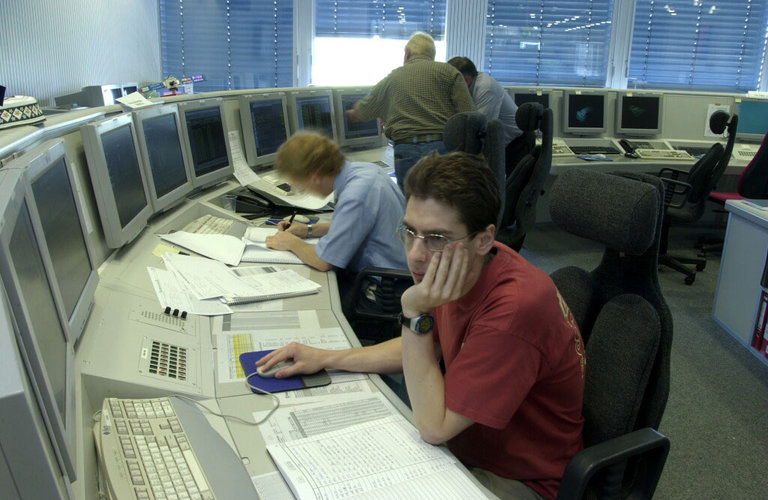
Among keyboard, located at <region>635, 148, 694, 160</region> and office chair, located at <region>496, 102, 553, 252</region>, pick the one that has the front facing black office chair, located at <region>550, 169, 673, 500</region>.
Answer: the keyboard

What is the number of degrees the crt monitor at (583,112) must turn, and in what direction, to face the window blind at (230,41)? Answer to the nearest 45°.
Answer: approximately 90° to its right

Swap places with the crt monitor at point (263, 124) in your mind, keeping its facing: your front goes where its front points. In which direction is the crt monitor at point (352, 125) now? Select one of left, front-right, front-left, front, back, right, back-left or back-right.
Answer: left

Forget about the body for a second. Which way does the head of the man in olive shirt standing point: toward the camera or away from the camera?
away from the camera

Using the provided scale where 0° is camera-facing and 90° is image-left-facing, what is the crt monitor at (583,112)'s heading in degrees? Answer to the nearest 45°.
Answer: approximately 0°

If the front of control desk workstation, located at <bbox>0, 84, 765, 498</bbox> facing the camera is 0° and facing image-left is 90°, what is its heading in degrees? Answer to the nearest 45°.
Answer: approximately 315°

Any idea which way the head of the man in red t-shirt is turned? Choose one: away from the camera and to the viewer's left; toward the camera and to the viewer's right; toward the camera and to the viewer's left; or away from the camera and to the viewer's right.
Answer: toward the camera and to the viewer's left

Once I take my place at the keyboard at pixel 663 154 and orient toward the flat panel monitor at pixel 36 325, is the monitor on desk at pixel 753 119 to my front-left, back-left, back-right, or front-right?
back-left

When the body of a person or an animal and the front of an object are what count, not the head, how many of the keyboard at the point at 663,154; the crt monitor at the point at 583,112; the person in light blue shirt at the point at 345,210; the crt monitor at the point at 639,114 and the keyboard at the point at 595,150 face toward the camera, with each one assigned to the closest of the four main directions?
4

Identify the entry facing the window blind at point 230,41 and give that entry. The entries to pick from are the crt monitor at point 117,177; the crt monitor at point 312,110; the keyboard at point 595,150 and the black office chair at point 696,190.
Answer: the black office chair

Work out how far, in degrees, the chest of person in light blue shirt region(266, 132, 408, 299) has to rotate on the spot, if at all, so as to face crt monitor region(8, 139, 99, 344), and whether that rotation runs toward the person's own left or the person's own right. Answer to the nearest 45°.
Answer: approximately 45° to the person's own left

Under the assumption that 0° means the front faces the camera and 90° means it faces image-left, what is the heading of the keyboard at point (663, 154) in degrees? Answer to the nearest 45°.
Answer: approximately 0°

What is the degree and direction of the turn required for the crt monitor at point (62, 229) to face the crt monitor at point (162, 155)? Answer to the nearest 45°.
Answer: approximately 90° to its left

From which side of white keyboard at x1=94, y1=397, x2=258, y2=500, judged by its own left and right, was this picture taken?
right

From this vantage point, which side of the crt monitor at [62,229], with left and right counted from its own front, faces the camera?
right
